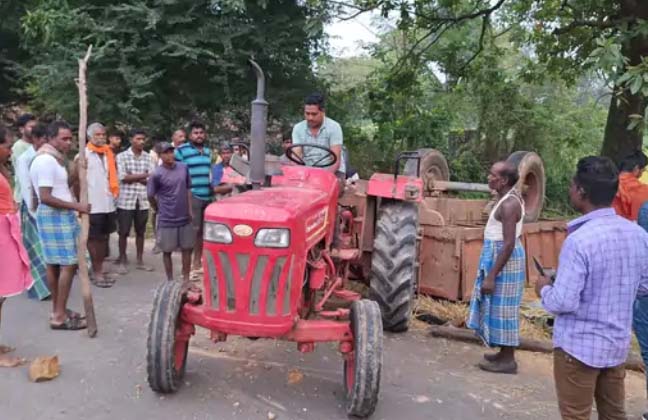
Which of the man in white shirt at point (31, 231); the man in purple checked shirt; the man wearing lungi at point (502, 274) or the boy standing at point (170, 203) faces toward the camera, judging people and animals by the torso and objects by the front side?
the boy standing

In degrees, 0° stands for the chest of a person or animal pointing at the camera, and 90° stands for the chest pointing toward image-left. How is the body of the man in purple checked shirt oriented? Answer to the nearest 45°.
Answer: approximately 135°

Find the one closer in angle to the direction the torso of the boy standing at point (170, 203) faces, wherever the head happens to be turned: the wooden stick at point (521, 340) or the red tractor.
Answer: the red tractor

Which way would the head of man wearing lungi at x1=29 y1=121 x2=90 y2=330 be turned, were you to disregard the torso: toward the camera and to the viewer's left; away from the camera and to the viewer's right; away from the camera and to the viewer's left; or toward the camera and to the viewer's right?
toward the camera and to the viewer's right

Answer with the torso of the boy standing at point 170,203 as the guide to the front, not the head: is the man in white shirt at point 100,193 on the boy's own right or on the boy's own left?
on the boy's own right

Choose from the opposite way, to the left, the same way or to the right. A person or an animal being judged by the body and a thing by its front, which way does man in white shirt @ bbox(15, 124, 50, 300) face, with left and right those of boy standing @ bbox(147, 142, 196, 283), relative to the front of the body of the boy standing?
to the left

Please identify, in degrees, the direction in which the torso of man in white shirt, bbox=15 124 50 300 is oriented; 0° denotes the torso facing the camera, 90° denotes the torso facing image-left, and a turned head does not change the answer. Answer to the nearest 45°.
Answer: approximately 270°

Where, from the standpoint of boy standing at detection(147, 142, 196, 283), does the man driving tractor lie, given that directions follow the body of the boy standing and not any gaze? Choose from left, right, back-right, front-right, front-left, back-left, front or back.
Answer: front-left

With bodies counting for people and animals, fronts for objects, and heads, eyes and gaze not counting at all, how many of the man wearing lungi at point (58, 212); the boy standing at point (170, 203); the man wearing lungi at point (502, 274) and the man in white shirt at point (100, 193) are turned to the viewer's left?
1

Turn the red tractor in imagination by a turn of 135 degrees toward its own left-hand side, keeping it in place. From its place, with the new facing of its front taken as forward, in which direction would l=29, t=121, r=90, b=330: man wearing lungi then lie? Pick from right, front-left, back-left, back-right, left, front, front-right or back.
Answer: back-left

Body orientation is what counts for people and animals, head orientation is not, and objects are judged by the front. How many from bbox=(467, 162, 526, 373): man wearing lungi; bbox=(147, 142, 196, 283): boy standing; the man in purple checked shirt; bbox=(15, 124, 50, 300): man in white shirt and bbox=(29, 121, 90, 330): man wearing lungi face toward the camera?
1

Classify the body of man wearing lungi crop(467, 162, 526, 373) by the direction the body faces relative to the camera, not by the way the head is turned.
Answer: to the viewer's left

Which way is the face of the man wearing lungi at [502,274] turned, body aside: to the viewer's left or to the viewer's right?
to the viewer's left

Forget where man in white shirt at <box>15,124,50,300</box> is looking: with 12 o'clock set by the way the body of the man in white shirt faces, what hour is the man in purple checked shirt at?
The man in purple checked shirt is roughly at 2 o'clock from the man in white shirt.
